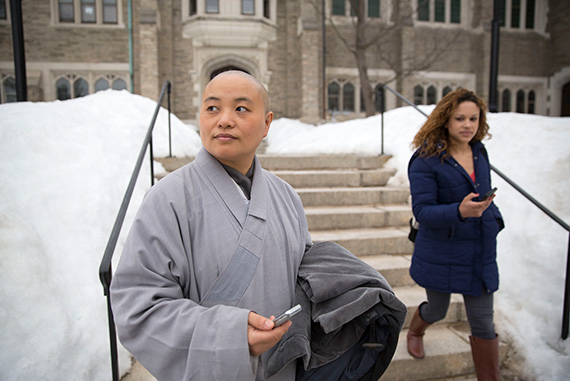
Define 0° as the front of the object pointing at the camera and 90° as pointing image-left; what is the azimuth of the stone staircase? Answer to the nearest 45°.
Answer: approximately 0°

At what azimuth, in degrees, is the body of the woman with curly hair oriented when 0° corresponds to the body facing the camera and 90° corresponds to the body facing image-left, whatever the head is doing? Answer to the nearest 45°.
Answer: approximately 315°
